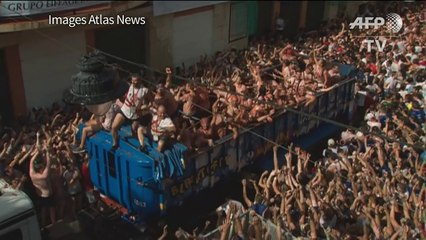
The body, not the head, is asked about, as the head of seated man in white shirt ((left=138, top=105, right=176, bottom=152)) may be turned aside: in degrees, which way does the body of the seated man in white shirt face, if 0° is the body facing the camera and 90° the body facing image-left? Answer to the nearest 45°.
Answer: approximately 45°

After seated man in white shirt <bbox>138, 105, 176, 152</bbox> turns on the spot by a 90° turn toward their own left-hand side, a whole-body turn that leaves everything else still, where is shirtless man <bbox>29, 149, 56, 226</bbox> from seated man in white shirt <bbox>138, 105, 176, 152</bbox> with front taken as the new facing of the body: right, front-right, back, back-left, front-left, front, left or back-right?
back-right
